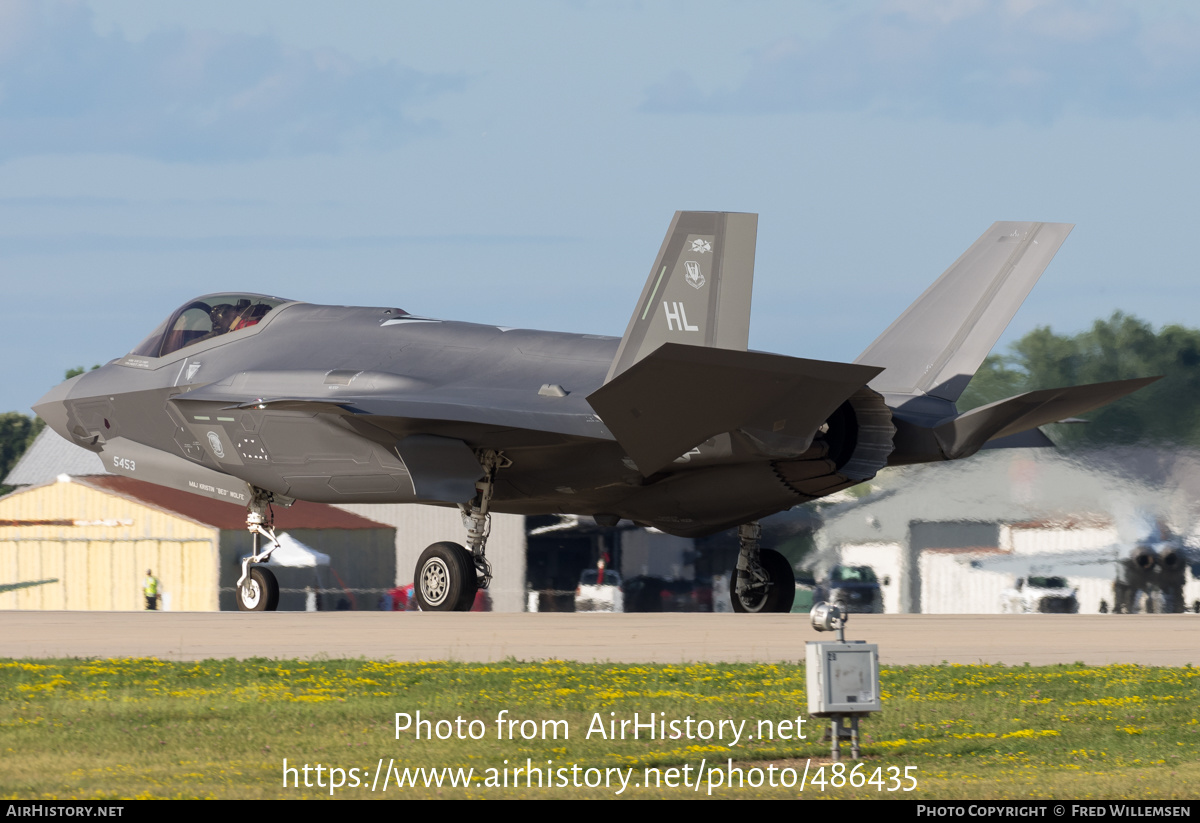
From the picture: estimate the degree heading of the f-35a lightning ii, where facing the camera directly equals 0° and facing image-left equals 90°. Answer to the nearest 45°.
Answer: approximately 135°

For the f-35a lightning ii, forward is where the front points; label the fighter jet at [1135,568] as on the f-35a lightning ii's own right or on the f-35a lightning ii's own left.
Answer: on the f-35a lightning ii's own right

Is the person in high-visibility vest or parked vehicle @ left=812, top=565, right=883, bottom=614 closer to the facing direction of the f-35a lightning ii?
the person in high-visibility vest

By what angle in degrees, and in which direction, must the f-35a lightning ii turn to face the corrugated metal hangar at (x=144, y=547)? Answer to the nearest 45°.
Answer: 0° — it already faces it

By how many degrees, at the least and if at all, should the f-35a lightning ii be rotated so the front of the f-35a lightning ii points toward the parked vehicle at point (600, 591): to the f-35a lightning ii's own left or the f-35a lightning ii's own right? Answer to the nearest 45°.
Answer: approximately 45° to the f-35a lightning ii's own right

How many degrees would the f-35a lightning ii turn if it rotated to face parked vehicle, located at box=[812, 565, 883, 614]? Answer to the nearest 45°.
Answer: approximately 90° to its right

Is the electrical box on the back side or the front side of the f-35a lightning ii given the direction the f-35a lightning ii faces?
on the back side

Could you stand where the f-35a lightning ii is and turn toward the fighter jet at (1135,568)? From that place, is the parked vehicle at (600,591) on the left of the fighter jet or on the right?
left
